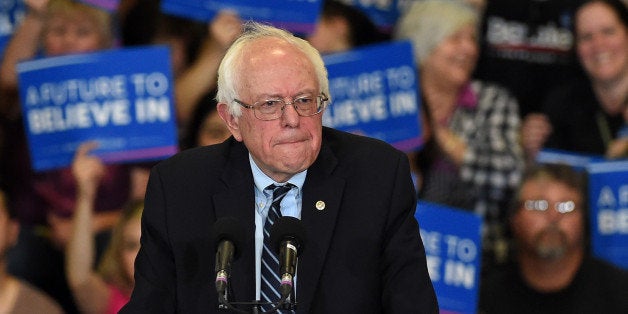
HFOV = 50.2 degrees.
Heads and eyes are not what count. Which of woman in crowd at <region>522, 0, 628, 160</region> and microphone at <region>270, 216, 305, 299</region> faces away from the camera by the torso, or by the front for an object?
the microphone

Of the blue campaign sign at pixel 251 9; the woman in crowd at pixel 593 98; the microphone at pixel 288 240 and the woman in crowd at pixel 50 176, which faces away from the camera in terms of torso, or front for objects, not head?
the microphone

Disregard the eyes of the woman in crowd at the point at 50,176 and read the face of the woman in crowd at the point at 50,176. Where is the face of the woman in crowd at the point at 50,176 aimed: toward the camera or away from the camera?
toward the camera

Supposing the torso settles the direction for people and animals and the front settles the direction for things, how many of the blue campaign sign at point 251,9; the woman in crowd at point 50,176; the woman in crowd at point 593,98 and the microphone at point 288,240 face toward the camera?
3

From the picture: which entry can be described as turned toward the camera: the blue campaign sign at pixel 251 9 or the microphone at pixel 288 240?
the blue campaign sign

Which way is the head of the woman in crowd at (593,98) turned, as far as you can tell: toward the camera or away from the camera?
toward the camera

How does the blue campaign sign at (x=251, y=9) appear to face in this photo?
toward the camera

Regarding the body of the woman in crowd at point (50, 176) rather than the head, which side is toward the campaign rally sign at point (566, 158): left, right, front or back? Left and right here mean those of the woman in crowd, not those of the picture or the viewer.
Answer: left

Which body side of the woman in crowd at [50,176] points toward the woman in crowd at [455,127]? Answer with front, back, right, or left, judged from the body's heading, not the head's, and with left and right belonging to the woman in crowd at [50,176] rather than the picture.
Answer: left

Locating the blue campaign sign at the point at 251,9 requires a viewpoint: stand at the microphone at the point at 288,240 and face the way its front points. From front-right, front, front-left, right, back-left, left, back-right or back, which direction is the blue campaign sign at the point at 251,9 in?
front

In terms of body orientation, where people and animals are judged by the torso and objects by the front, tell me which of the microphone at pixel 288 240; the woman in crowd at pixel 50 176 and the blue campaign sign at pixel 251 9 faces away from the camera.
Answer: the microphone

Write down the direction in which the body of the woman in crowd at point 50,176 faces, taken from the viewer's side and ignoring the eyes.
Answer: toward the camera

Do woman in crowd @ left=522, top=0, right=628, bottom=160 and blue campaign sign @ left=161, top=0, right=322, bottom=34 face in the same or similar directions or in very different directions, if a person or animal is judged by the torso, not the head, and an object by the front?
same or similar directions

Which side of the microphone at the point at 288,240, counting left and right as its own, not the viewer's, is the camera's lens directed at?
back
